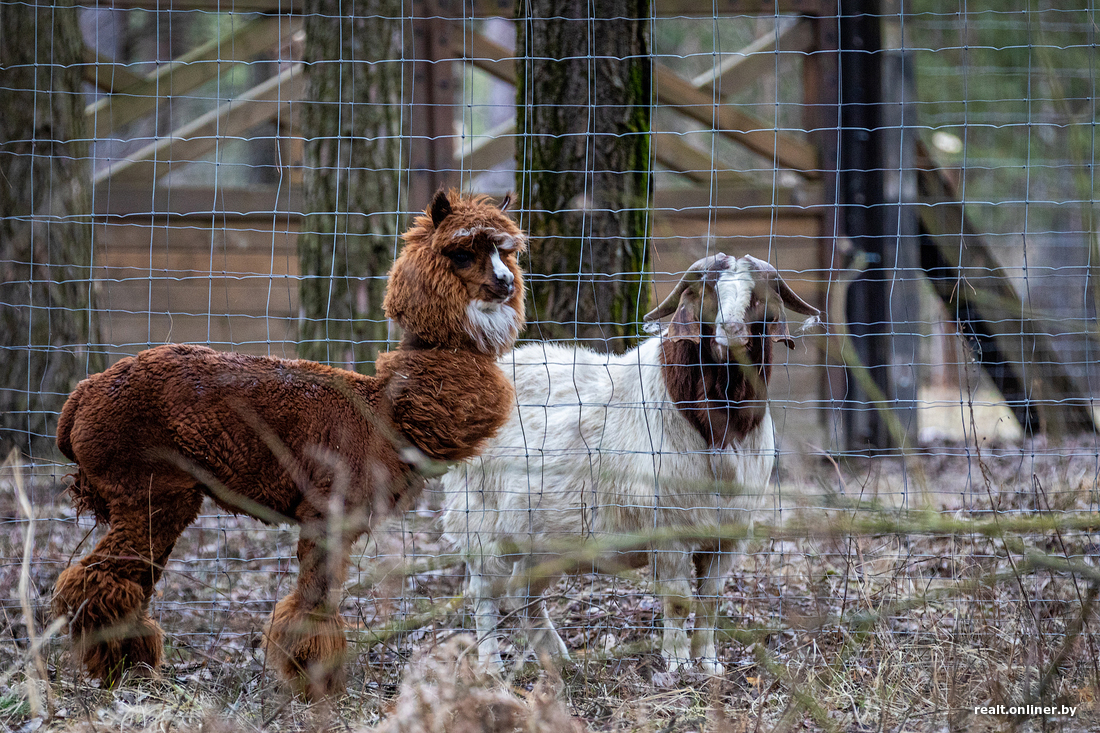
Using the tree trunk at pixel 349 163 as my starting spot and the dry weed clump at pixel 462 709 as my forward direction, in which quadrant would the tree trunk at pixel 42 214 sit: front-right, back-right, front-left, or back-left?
back-right

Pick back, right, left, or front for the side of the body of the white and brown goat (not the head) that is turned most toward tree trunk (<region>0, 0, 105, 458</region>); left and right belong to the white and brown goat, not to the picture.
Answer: back

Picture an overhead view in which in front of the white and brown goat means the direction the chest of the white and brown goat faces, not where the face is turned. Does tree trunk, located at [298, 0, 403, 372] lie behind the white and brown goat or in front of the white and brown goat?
behind

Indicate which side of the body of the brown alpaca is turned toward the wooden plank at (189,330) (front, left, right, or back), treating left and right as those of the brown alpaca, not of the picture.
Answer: left

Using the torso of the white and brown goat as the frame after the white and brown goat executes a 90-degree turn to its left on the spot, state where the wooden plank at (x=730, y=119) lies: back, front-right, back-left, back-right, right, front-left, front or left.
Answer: front-left

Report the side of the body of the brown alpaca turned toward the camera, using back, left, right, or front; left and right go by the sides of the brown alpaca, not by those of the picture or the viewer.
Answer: right

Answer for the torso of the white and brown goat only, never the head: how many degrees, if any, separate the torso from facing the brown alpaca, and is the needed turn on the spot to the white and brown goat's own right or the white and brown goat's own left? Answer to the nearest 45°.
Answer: approximately 90° to the white and brown goat's own right

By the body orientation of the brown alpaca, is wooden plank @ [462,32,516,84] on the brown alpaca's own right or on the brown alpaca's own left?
on the brown alpaca's own left

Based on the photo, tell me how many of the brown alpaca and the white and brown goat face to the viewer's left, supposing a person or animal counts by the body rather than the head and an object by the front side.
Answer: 0

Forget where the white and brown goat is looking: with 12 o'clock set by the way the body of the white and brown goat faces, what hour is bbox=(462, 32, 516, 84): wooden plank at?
The wooden plank is roughly at 7 o'clock from the white and brown goat.

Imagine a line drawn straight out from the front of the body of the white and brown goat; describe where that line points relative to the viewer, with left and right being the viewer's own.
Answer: facing the viewer and to the right of the viewer

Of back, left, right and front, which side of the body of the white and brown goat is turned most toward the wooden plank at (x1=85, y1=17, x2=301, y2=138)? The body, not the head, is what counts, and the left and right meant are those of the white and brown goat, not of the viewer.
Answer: back

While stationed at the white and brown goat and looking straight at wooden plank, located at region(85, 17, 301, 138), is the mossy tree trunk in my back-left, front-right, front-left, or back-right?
front-right
